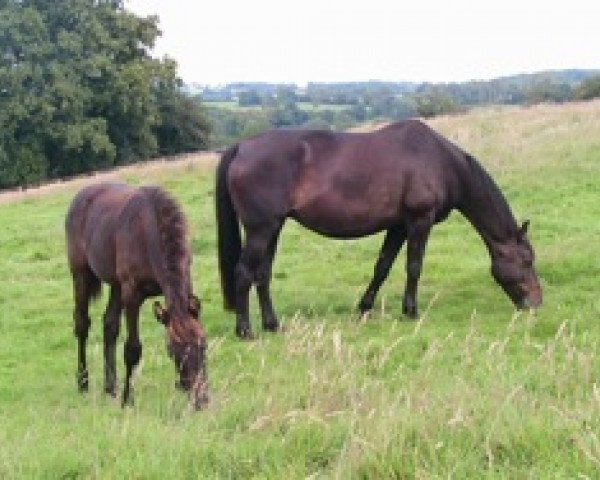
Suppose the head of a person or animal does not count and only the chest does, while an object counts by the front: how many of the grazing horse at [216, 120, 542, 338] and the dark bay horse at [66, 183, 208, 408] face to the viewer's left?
0

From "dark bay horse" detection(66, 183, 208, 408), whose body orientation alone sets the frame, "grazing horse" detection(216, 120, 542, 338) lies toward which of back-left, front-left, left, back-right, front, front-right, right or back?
left

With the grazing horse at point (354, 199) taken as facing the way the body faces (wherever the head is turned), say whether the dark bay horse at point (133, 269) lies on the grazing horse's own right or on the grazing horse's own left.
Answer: on the grazing horse's own right

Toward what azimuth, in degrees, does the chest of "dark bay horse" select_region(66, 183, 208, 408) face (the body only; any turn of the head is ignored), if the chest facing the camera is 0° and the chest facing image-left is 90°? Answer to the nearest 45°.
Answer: approximately 315°

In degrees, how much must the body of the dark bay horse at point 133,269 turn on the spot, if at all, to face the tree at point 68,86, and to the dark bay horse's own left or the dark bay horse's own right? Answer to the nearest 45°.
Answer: approximately 135° to the dark bay horse's own left

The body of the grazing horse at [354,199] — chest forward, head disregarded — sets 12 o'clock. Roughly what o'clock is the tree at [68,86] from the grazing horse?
The tree is roughly at 8 o'clock from the grazing horse.

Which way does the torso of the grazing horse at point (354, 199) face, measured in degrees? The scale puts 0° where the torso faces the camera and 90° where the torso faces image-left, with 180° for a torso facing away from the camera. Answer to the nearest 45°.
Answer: approximately 270°

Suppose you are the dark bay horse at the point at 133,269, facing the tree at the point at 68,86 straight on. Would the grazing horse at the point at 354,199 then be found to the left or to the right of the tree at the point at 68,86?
right
